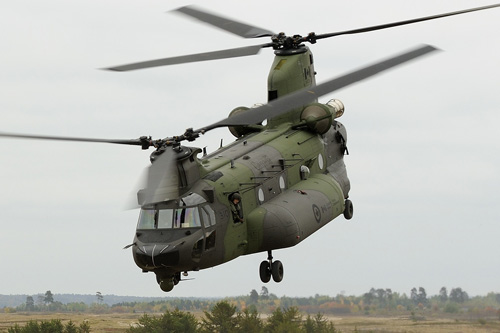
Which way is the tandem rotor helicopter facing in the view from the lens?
facing the viewer and to the left of the viewer
